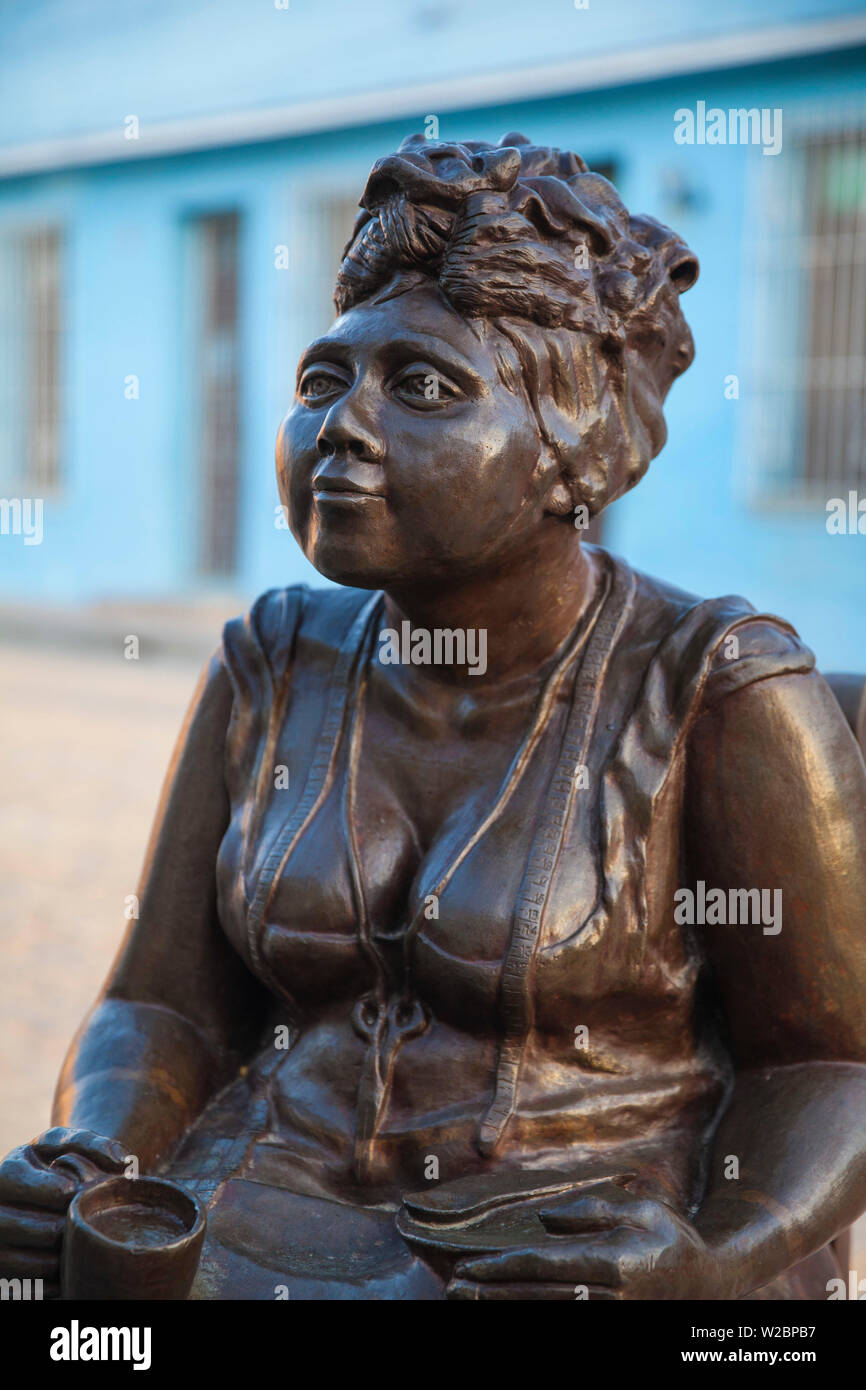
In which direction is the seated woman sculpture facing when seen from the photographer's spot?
facing the viewer and to the left of the viewer
